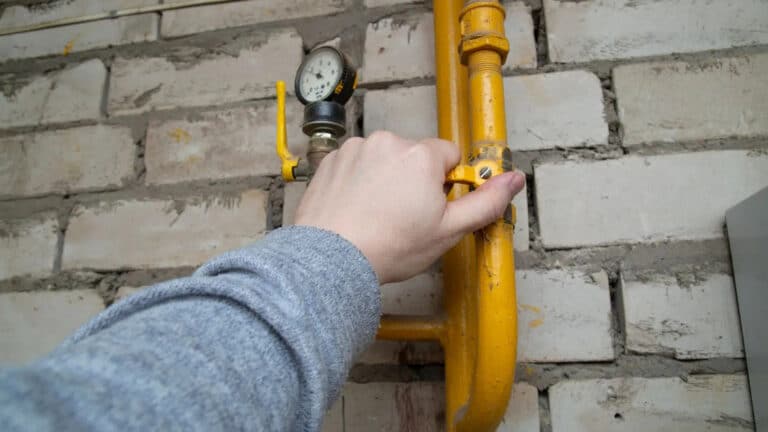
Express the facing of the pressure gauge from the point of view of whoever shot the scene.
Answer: facing the viewer and to the left of the viewer
